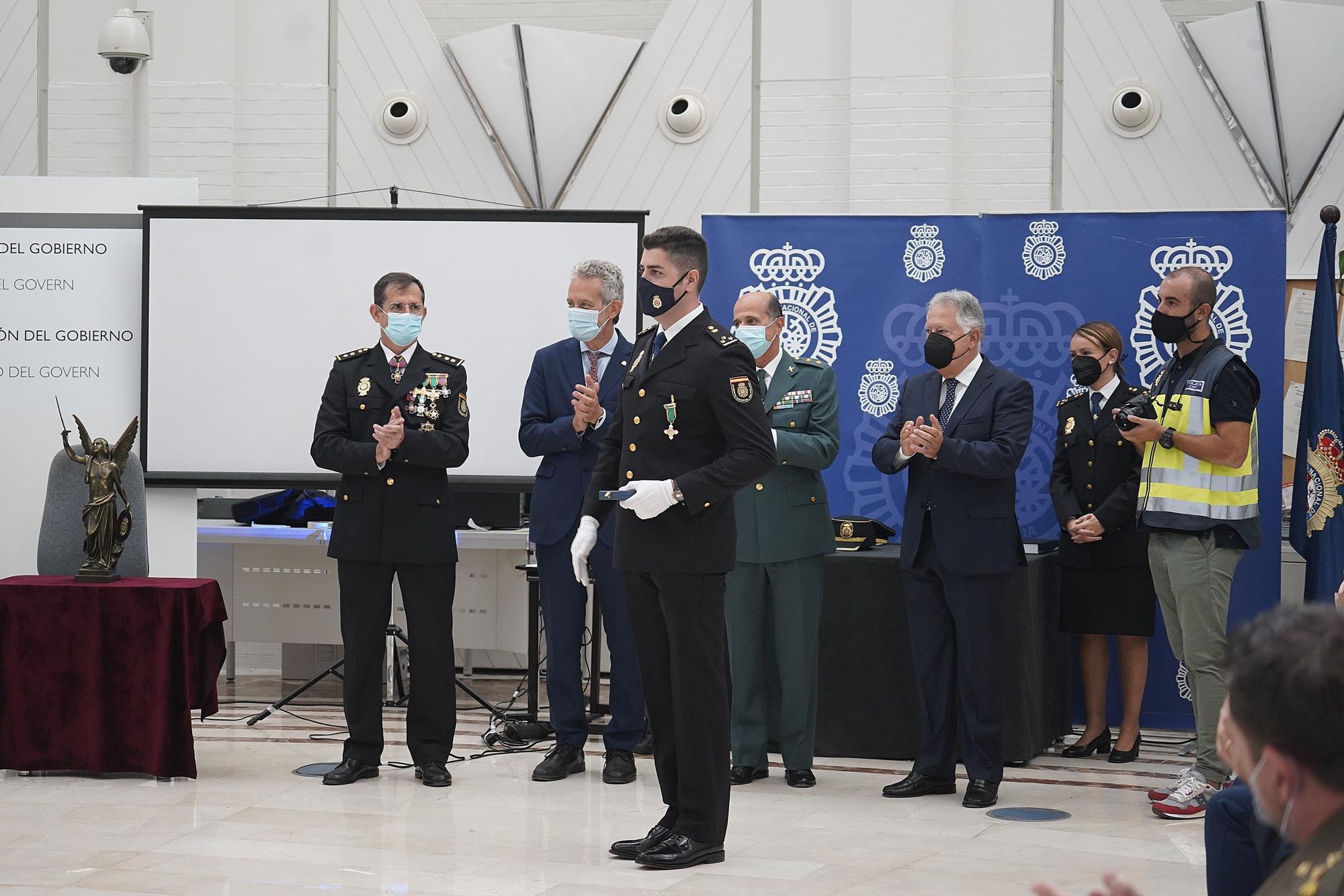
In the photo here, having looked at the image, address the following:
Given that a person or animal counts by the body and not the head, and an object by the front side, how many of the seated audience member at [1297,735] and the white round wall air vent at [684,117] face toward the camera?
1

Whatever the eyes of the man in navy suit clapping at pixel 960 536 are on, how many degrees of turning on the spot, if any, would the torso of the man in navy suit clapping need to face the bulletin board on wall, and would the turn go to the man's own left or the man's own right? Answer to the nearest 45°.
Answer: approximately 180°

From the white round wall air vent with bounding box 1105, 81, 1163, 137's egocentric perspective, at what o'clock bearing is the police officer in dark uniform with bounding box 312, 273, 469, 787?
The police officer in dark uniform is roughly at 1 o'clock from the white round wall air vent.

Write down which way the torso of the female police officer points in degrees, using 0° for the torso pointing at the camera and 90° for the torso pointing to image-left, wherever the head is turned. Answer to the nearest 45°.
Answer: approximately 45°

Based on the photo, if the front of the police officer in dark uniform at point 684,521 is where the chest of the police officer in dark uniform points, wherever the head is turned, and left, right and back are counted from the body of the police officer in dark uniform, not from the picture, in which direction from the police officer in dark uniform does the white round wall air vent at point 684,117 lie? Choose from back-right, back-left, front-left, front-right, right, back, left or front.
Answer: back-right

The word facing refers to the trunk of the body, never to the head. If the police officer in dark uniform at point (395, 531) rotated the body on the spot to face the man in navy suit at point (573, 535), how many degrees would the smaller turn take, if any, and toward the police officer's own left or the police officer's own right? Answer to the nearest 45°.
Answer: approximately 90° to the police officer's own left

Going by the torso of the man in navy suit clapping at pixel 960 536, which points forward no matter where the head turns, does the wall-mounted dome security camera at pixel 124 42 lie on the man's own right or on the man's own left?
on the man's own right

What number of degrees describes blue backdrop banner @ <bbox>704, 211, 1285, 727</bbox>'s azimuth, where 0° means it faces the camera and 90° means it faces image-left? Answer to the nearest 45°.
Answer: approximately 0°
